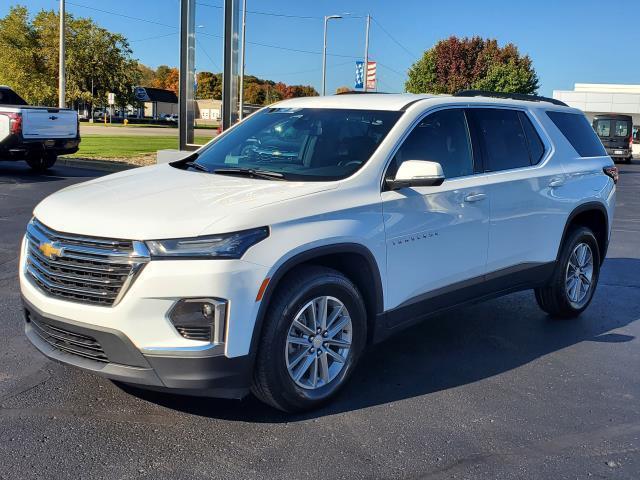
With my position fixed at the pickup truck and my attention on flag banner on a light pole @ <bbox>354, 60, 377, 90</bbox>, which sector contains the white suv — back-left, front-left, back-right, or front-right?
back-right

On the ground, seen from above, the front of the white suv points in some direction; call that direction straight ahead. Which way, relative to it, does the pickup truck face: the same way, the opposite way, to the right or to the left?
to the right

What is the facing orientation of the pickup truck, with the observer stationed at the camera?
facing away from the viewer and to the left of the viewer

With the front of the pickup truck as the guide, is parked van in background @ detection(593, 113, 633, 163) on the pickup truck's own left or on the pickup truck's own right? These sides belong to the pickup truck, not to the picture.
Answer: on the pickup truck's own right

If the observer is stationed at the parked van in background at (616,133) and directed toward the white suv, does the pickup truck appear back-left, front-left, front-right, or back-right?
front-right

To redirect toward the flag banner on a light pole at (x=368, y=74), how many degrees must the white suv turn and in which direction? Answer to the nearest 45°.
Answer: approximately 135° to its right

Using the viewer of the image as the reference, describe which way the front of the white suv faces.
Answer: facing the viewer and to the left of the viewer

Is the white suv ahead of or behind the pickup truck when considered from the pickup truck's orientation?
behind
